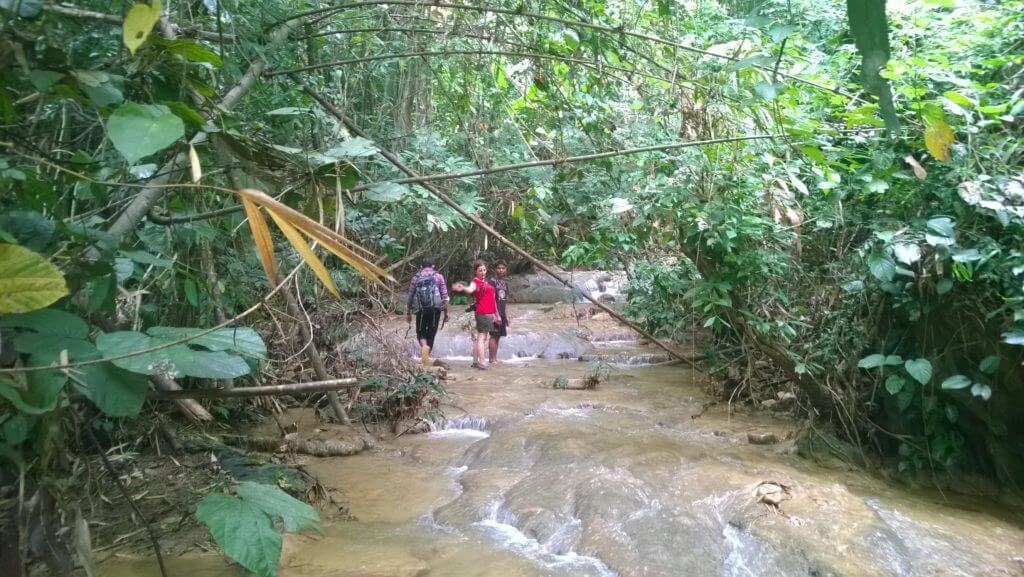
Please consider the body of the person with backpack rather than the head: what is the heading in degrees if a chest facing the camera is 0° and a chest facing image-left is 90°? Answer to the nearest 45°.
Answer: approximately 180°

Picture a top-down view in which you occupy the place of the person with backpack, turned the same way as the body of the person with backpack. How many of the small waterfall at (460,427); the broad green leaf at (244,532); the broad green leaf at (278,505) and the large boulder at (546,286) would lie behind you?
3

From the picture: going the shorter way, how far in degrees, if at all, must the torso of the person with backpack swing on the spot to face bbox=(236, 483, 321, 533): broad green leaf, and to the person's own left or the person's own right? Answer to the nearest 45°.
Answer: approximately 180°

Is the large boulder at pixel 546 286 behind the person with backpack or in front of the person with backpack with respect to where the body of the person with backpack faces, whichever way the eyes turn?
in front

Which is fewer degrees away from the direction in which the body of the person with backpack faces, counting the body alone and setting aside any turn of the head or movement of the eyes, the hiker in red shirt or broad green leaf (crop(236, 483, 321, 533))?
the hiker in red shirt

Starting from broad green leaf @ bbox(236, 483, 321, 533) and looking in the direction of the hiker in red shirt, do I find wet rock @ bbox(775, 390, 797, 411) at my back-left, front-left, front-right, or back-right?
front-right

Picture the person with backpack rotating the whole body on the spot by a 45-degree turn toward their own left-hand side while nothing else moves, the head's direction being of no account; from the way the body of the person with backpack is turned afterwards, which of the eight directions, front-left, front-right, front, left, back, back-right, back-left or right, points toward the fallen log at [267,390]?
back-left

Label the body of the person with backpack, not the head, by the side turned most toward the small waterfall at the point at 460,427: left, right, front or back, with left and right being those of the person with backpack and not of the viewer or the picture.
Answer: back

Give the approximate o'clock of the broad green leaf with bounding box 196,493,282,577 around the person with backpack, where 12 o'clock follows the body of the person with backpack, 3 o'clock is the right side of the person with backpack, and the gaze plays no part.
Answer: The broad green leaf is roughly at 6 o'clock from the person with backpack.

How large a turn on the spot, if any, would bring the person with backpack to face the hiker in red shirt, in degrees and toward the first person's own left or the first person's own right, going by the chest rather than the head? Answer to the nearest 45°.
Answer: approximately 45° to the first person's own right

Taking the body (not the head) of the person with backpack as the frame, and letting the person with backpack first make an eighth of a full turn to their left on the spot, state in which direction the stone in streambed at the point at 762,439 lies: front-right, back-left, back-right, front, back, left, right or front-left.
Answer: back
